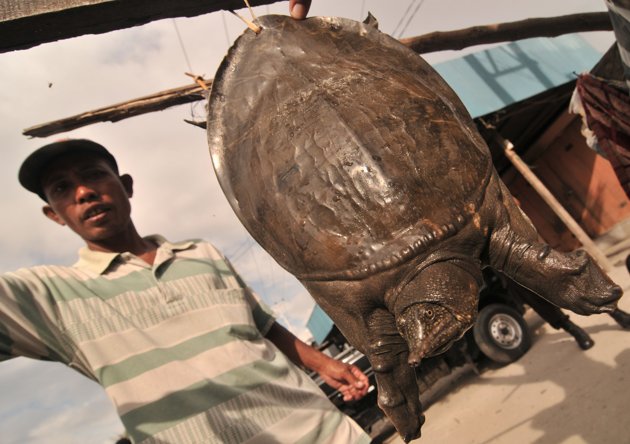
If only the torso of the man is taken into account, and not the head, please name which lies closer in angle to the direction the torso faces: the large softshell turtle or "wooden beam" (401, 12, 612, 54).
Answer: the large softshell turtle

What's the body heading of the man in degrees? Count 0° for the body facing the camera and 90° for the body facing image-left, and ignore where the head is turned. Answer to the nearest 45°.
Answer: approximately 0°

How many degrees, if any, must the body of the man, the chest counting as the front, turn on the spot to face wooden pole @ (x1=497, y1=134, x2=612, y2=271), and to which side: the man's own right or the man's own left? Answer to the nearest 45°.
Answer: approximately 135° to the man's own left

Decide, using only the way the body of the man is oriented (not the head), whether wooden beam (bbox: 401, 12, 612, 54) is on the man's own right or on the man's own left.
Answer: on the man's own left

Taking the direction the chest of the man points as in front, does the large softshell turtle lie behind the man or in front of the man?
in front

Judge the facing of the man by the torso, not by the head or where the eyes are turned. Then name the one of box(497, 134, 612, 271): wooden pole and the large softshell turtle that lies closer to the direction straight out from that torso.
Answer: the large softshell turtle

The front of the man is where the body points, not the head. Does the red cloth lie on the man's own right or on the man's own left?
on the man's own left

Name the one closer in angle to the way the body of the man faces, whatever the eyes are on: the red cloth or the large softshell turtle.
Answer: the large softshell turtle
